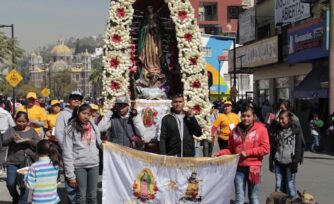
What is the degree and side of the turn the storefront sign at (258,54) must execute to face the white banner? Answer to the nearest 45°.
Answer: approximately 45° to its left

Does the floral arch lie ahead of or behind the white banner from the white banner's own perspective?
behind

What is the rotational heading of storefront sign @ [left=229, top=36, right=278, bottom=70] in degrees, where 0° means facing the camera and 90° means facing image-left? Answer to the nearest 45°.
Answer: approximately 45°

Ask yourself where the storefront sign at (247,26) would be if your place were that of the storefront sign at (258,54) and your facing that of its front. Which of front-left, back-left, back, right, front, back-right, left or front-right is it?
back-right

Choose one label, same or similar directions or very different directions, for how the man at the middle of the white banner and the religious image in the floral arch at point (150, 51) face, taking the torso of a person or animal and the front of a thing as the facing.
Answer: same or similar directions

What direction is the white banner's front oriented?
toward the camera

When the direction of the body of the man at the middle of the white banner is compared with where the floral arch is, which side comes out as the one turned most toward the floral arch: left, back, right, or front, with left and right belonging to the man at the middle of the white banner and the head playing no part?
back

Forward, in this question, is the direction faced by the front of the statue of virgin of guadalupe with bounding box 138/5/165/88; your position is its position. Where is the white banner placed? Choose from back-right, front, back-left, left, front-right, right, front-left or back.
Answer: front

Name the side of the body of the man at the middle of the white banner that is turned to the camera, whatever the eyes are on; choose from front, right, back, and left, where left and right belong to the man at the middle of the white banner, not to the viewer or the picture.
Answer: front

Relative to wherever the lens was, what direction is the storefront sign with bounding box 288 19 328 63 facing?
facing the viewer and to the left of the viewer

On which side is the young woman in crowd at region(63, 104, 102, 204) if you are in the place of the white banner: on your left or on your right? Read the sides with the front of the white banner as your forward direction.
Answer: on your right
